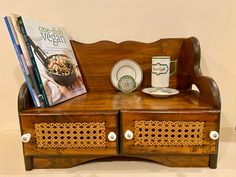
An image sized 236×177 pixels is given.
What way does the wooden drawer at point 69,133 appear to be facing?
toward the camera

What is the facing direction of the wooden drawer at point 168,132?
toward the camera
